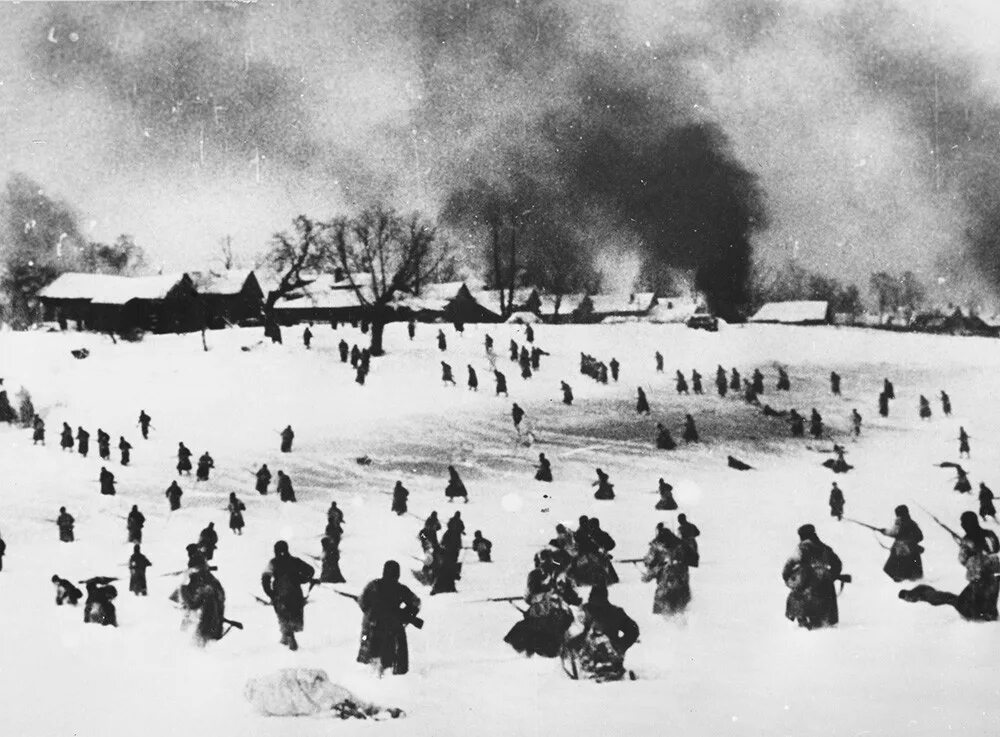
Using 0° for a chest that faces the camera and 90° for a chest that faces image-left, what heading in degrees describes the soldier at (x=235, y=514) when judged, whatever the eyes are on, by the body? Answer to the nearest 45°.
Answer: approximately 180°

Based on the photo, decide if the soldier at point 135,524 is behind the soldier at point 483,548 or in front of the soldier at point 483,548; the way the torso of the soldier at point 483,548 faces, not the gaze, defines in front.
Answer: in front

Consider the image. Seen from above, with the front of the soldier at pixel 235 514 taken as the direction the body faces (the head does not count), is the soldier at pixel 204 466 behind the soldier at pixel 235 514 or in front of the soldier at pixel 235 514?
in front

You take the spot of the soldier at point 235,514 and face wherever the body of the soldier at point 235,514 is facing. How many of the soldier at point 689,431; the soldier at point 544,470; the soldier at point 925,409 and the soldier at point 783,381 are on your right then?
4

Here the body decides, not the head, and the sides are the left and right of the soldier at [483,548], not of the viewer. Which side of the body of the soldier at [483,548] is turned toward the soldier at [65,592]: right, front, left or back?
left

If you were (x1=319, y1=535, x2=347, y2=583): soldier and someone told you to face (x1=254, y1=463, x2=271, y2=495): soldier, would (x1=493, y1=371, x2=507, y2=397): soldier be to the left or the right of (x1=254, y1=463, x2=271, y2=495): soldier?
right

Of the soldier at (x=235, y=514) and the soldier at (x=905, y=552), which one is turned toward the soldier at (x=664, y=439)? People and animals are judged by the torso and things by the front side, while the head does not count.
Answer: the soldier at (x=905, y=552)

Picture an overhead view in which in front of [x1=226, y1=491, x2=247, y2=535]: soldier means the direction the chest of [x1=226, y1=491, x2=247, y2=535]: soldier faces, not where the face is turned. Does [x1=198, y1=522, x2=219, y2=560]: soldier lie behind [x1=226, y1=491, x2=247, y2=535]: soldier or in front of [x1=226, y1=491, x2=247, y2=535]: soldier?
behind

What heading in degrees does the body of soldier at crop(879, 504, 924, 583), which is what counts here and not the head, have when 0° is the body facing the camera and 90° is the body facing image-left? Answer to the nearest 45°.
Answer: approximately 135°

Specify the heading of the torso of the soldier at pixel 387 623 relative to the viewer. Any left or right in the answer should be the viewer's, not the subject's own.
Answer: facing away from the viewer

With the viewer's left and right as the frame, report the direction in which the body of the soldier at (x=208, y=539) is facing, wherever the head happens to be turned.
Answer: facing away from the viewer

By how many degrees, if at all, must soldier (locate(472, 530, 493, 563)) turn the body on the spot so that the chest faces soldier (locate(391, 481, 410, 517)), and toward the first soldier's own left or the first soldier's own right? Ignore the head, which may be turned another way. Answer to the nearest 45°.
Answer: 0° — they already face them

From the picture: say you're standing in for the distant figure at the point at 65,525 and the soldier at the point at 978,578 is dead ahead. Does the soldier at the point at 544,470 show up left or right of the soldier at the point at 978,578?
left

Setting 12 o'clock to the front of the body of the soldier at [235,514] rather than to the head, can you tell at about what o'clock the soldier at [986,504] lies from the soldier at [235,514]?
the soldier at [986,504] is roughly at 4 o'clock from the soldier at [235,514].

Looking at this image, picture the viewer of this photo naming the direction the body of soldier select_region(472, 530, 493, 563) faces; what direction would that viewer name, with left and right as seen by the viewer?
facing away from the viewer and to the left of the viewer

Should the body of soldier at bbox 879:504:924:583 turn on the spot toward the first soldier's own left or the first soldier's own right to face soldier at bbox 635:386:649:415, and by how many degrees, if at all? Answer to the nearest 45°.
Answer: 0° — they already face them
